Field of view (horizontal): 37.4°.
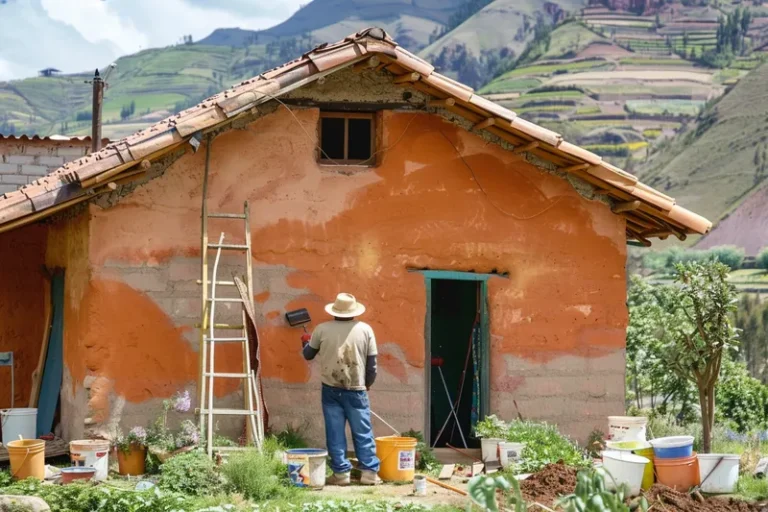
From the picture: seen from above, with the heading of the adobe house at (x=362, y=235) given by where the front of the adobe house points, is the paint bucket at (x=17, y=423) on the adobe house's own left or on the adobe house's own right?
on the adobe house's own right

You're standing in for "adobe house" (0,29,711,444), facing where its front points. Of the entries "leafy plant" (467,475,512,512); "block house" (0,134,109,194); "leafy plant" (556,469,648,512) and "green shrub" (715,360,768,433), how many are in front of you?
2

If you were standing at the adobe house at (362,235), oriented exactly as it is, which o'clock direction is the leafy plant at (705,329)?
The leafy plant is roughly at 9 o'clock from the adobe house.

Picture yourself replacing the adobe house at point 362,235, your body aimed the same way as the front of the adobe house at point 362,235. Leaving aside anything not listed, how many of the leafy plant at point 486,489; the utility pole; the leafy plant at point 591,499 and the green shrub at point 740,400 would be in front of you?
2

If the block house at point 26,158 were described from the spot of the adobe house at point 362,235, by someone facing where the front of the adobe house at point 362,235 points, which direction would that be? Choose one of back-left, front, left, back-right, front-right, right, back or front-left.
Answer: back-right

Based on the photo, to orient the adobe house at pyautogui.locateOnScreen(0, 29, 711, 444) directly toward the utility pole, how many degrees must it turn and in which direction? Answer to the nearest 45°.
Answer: approximately 135° to its right

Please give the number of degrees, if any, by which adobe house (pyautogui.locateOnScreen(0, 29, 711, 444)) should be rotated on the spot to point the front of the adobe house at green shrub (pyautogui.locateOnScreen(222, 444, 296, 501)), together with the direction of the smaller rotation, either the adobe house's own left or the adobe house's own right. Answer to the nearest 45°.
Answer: approximately 45° to the adobe house's own right

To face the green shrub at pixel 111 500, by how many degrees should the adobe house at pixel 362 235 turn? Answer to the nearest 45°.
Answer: approximately 45° to its right

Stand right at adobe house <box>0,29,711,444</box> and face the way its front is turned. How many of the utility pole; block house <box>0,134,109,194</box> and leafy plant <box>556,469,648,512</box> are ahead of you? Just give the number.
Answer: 1

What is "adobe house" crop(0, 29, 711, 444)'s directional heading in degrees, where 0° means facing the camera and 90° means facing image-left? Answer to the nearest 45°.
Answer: approximately 0°
